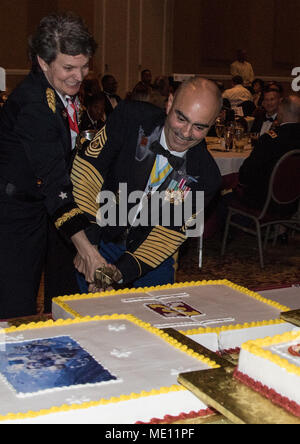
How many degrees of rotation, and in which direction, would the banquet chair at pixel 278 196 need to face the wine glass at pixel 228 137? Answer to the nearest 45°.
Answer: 0° — it already faces it

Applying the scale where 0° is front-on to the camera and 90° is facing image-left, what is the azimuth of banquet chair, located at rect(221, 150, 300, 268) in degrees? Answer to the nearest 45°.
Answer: approximately 135°

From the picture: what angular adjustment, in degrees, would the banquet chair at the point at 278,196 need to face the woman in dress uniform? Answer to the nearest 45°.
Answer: approximately 135° to its left

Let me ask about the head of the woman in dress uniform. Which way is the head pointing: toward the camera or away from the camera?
toward the camera

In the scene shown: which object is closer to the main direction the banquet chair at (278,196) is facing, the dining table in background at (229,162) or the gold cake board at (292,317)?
the dining table in background

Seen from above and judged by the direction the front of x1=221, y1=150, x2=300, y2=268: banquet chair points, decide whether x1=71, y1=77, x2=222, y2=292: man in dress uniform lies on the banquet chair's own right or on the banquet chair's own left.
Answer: on the banquet chair's own left

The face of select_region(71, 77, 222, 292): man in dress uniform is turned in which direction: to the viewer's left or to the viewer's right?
to the viewer's left

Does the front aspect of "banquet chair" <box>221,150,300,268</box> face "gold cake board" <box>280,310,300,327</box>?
no

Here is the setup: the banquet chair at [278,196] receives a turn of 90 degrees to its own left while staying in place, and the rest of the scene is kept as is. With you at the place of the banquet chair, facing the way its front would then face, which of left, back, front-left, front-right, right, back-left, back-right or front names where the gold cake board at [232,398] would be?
front-left

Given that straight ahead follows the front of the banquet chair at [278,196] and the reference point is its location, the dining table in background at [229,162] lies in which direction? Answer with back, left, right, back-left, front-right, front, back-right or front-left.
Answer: front

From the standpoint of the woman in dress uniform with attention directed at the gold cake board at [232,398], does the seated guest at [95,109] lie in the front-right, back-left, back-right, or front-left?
back-left
